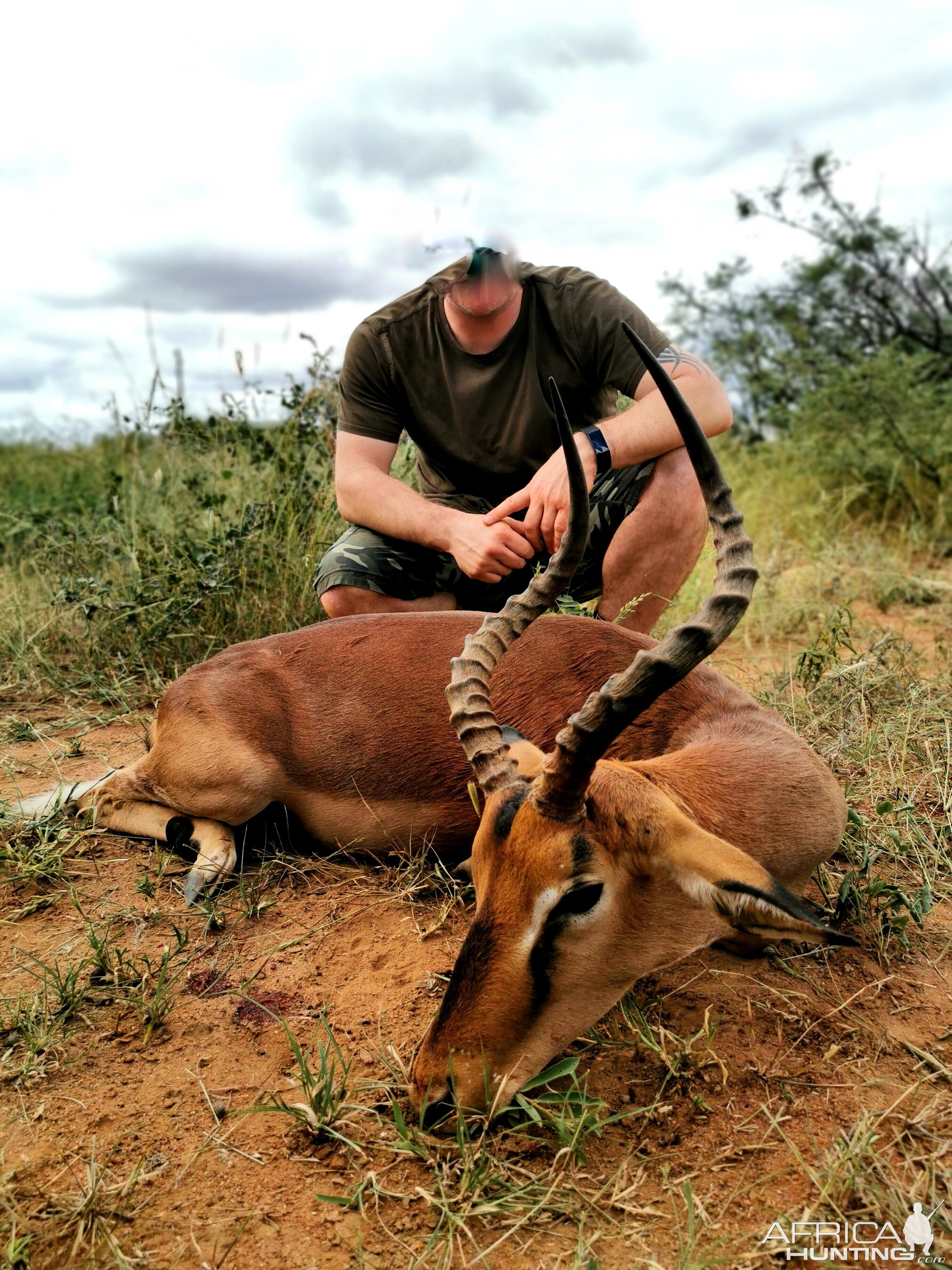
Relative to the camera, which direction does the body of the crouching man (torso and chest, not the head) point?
toward the camera

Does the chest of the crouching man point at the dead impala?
yes

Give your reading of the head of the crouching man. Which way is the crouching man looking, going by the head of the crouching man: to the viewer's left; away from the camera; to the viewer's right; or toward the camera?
toward the camera
